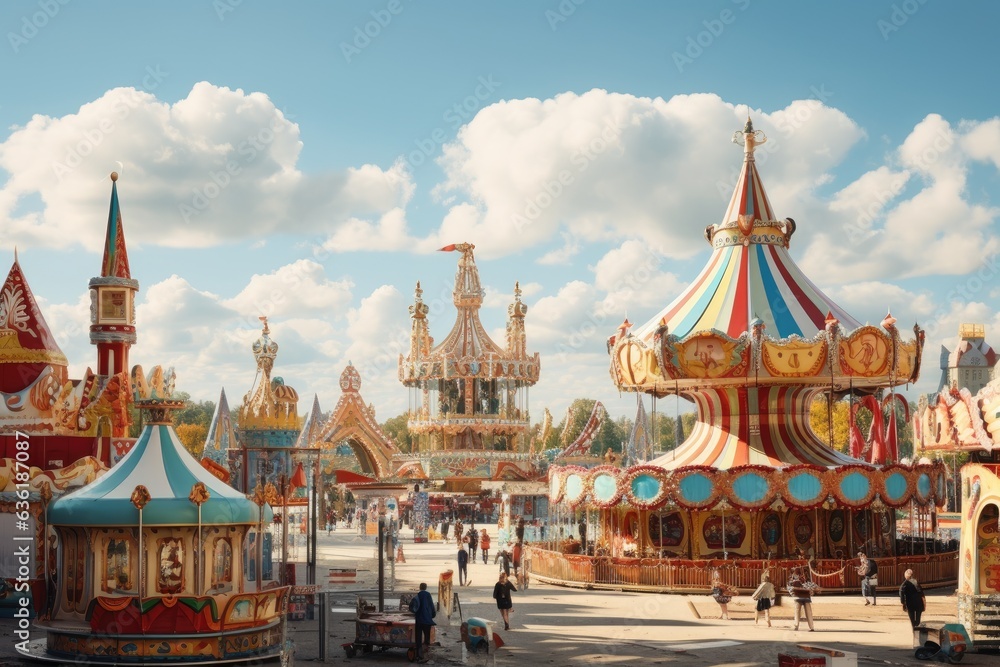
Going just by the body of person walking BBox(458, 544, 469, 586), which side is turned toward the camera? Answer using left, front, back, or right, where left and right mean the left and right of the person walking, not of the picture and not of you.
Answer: back

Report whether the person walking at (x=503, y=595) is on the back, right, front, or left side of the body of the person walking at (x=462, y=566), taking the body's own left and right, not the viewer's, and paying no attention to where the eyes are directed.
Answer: back

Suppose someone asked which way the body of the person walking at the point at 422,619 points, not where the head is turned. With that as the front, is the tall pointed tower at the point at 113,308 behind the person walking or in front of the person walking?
in front

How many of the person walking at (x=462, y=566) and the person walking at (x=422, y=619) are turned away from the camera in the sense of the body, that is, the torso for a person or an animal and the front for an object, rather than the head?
2

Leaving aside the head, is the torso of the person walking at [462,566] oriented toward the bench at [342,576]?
no

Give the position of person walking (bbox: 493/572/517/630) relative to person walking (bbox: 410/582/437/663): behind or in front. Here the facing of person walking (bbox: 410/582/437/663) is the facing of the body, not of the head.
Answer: in front

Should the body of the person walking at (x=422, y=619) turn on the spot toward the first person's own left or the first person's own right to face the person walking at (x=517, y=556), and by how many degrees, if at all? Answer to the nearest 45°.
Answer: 0° — they already face them

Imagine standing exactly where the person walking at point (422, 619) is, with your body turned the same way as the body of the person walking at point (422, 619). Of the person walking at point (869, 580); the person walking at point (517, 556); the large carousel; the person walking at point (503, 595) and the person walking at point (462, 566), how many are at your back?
0

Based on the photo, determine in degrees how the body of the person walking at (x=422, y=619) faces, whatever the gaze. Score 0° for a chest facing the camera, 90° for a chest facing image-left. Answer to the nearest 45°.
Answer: approximately 180°

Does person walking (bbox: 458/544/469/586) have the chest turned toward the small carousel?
no
